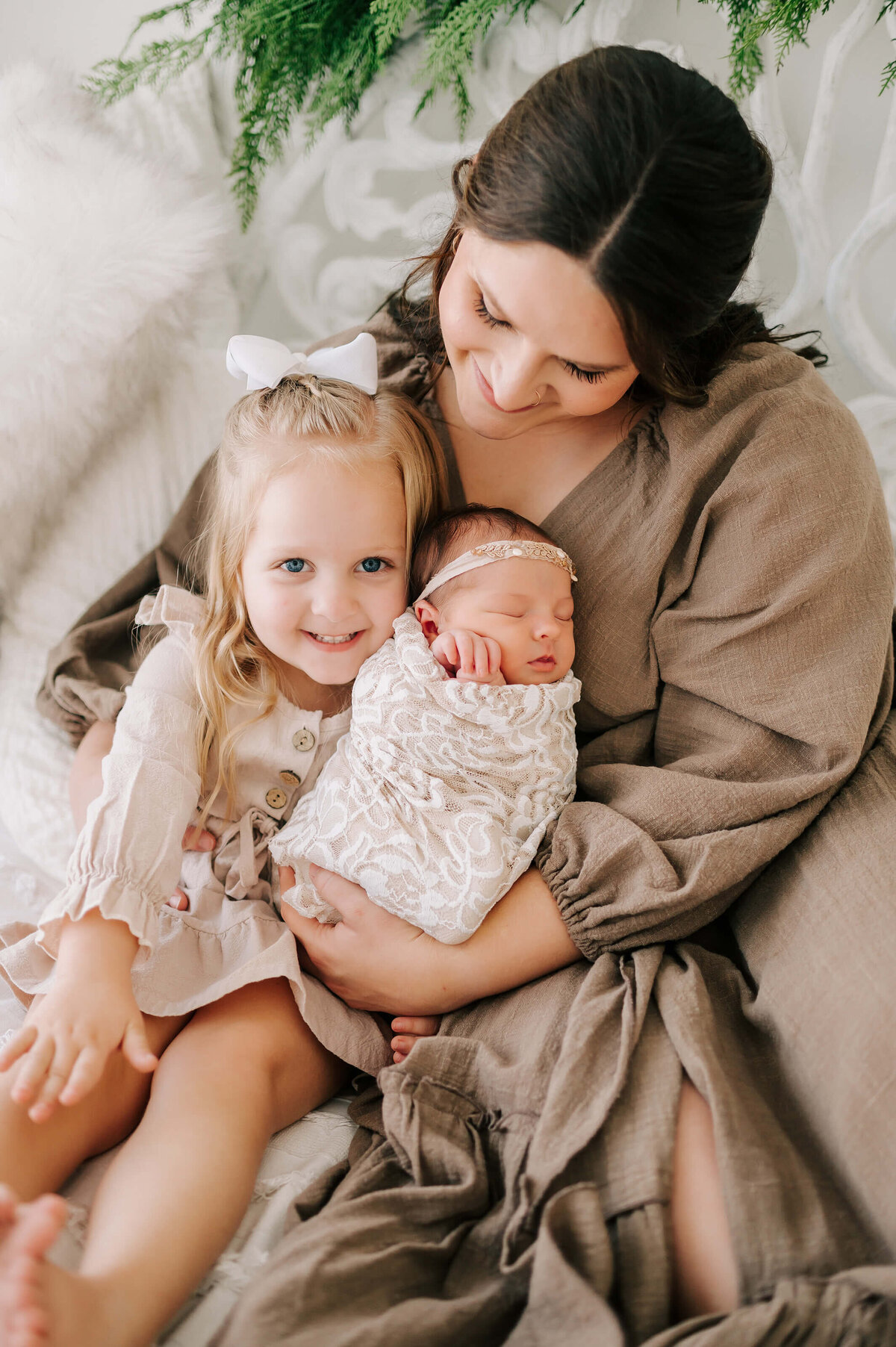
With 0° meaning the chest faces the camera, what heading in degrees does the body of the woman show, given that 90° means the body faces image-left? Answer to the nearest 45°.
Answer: approximately 45°

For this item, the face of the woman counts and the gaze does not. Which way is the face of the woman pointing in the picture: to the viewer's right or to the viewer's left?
to the viewer's left

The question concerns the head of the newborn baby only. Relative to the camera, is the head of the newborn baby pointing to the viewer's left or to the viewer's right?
to the viewer's right

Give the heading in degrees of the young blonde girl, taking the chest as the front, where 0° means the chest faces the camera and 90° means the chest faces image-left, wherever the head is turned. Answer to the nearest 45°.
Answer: approximately 0°
